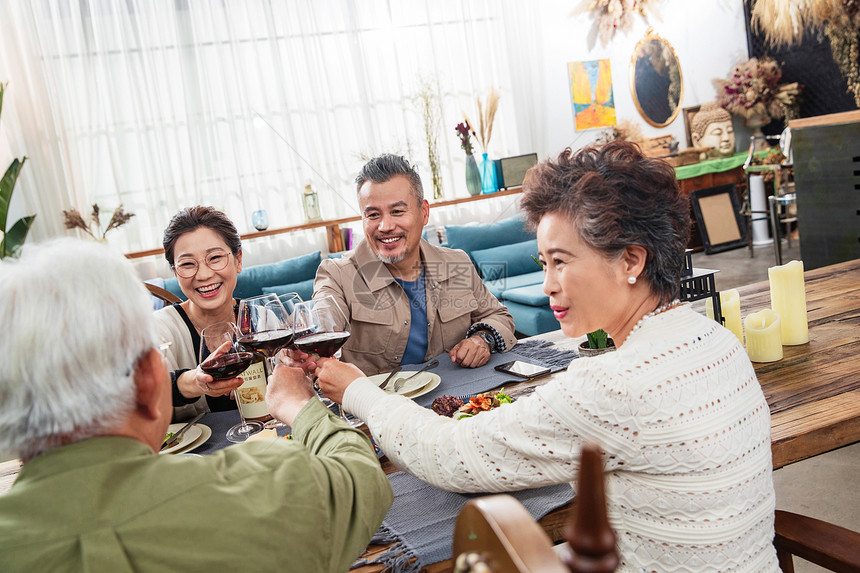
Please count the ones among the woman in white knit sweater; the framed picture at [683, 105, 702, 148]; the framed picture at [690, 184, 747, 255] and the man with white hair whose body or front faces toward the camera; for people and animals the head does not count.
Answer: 2

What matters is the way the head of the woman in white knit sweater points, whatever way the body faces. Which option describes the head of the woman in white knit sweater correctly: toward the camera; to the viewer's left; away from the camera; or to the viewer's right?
to the viewer's left

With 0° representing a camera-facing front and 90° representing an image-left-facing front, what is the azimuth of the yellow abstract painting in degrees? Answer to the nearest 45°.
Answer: approximately 0°

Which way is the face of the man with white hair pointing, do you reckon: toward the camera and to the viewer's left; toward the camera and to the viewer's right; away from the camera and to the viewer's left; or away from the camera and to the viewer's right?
away from the camera and to the viewer's right

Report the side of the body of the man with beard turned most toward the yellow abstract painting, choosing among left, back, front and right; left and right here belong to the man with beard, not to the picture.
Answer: back

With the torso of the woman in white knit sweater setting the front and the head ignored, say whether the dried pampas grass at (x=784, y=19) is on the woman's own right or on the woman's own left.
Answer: on the woman's own right

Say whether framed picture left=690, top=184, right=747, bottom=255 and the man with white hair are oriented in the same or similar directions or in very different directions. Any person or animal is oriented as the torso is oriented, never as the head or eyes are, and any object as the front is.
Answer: very different directions

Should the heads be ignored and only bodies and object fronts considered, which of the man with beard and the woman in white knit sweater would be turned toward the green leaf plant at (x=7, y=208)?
the woman in white knit sweater

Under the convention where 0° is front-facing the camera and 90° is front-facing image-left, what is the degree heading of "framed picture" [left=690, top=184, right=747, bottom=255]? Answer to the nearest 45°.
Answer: approximately 0°

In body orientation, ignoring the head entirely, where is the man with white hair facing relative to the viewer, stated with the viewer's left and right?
facing away from the viewer and to the right of the viewer
